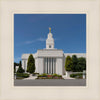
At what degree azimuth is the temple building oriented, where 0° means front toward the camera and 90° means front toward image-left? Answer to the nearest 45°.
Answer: approximately 0°
